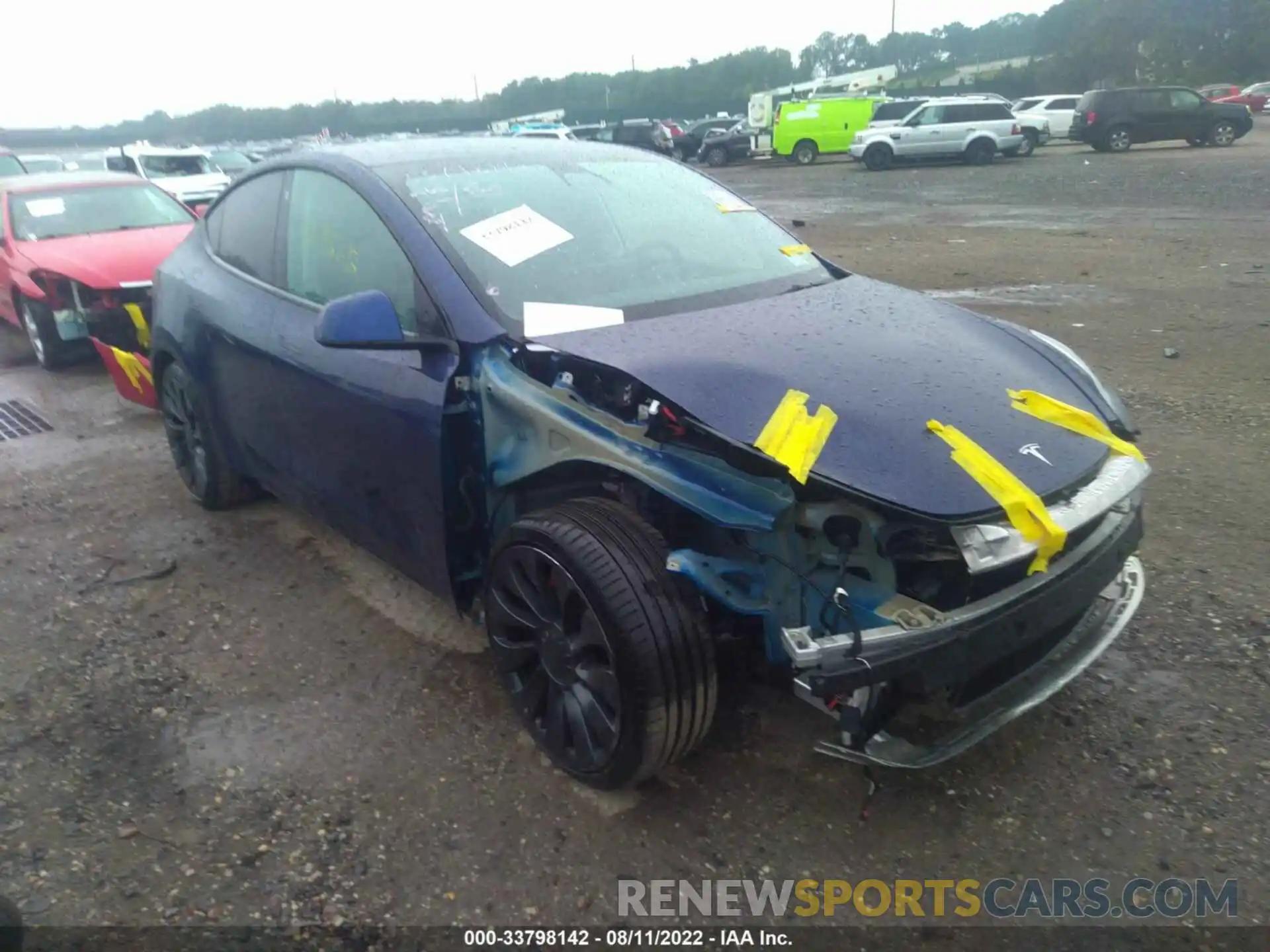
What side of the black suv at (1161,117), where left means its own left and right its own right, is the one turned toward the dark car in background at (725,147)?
back

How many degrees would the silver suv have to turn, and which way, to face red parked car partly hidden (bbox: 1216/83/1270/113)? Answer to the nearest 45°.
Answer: approximately 135° to its right

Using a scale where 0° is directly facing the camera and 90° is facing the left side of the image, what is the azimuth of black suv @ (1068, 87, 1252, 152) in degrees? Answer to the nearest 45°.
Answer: approximately 270°

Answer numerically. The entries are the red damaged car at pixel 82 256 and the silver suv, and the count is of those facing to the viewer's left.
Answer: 1

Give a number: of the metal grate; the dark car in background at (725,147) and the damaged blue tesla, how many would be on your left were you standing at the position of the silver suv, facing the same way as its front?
2

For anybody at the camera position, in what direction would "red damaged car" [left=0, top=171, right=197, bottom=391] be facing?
facing the viewer and to the right of the viewer

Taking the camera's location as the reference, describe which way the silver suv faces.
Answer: facing to the left of the viewer

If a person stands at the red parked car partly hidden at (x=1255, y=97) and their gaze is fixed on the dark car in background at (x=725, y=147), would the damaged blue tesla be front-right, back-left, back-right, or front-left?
front-left

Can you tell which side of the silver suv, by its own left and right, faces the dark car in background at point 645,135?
front

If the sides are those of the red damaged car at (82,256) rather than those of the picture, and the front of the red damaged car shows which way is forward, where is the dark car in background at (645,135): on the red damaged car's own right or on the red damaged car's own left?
on the red damaged car's own left

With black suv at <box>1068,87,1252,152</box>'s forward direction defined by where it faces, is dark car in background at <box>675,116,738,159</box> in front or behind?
behind

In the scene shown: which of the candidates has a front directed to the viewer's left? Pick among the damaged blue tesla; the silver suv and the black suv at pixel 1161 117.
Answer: the silver suv
